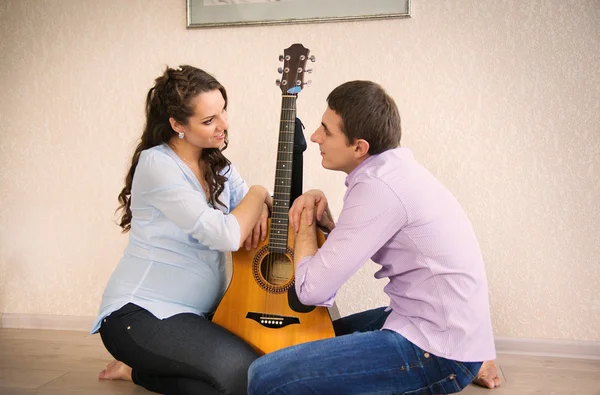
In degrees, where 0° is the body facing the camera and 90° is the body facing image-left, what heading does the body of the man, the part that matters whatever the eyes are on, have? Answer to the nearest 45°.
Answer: approximately 90°

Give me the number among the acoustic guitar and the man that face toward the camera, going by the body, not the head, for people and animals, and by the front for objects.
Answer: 1

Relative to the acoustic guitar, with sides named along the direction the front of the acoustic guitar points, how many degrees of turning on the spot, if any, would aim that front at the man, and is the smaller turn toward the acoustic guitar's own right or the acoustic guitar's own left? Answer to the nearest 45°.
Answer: approximately 45° to the acoustic guitar's own left

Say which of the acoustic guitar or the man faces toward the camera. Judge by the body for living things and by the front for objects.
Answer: the acoustic guitar

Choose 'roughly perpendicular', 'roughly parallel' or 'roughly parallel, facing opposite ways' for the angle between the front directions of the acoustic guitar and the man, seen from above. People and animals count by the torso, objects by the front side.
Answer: roughly perpendicular

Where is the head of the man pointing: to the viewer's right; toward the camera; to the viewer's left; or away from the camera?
to the viewer's left

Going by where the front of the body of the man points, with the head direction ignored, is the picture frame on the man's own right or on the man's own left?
on the man's own right

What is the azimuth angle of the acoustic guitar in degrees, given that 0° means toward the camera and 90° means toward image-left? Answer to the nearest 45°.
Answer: approximately 0°
